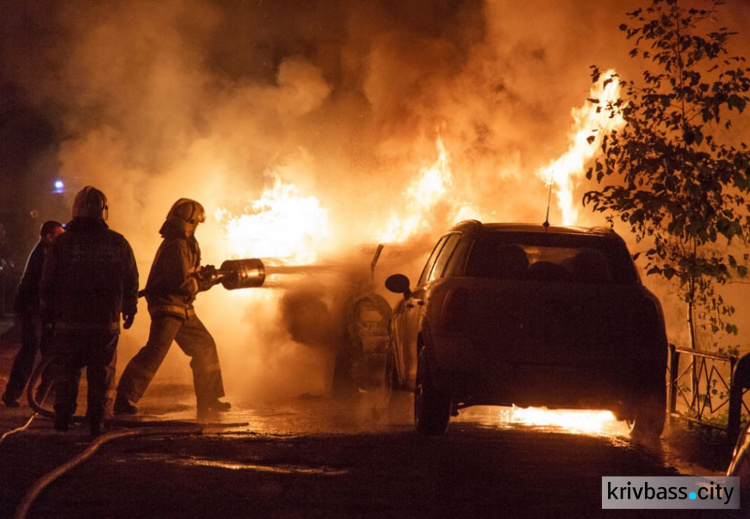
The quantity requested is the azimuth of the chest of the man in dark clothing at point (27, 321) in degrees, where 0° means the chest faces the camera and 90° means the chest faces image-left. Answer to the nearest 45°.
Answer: approximately 270°

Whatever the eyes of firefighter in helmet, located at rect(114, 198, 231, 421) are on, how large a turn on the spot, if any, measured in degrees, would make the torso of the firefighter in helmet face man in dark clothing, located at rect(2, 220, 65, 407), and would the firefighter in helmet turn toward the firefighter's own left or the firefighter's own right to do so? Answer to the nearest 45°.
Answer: approximately 135° to the firefighter's own left

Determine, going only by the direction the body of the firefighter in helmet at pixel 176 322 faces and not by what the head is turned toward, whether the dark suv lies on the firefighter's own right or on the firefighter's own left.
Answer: on the firefighter's own right

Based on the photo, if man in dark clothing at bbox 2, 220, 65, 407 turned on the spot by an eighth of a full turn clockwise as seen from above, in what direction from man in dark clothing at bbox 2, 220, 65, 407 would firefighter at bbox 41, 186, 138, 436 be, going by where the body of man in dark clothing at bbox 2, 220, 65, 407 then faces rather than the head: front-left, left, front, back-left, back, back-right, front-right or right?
front-right

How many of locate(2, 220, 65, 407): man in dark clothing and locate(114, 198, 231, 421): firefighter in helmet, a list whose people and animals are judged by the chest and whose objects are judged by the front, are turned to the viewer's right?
2

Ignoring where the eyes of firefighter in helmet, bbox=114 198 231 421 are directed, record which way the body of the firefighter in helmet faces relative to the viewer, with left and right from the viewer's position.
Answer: facing to the right of the viewer

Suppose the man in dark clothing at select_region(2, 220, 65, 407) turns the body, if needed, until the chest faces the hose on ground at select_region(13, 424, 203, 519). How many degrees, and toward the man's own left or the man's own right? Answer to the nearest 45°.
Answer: approximately 90° to the man's own right

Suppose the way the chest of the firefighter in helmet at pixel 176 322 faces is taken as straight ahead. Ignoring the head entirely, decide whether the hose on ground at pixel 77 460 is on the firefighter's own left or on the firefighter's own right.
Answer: on the firefighter's own right

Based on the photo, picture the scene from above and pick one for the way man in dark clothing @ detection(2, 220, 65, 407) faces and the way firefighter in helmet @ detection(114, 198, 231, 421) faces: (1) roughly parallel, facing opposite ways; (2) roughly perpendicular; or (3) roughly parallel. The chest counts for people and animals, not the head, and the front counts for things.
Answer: roughly parallel

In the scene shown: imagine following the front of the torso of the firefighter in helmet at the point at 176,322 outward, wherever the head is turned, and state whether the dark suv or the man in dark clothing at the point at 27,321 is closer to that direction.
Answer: the dark suv

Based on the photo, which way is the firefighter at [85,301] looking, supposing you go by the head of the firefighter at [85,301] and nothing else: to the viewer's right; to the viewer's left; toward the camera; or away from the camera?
away from the camera

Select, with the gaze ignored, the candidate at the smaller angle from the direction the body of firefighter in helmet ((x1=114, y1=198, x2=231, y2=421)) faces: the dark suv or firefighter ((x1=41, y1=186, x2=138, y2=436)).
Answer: the dark suv
